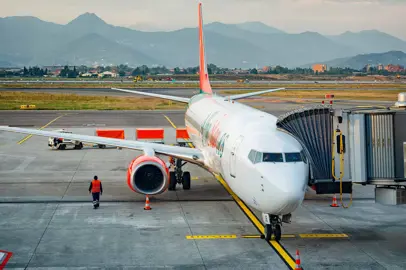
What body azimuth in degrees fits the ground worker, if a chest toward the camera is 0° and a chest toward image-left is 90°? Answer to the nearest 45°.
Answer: approximately 180°
